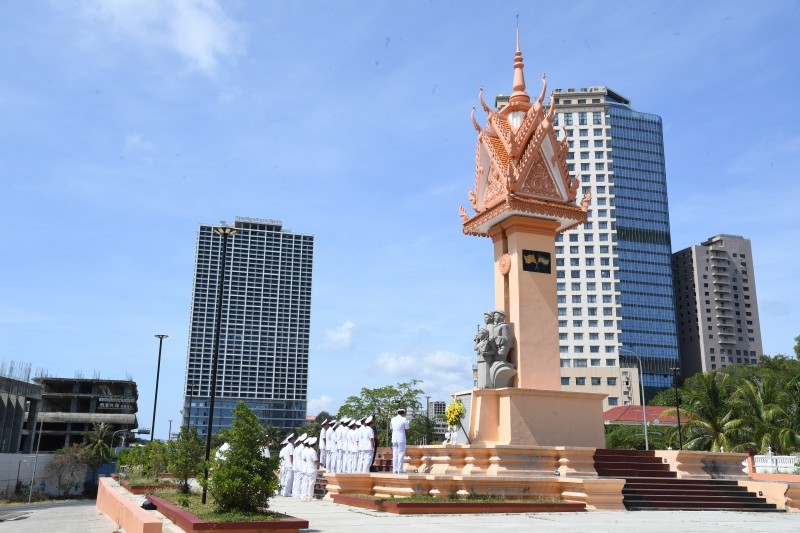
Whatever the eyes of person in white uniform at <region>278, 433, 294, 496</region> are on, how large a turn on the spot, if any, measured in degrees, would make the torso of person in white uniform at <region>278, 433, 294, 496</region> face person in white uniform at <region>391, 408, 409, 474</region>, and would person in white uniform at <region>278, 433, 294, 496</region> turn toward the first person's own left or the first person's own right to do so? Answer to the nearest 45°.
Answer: approximately 45° to the first person's own right

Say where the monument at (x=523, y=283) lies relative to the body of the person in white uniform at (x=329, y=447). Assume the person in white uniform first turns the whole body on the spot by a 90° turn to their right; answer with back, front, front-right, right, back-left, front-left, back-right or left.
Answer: front-left

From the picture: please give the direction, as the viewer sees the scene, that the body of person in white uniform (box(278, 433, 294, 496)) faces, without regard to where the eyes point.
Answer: to the viewer's right

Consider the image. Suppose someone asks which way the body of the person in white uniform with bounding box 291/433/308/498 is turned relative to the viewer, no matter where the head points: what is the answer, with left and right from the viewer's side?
facing to the right of the viewer

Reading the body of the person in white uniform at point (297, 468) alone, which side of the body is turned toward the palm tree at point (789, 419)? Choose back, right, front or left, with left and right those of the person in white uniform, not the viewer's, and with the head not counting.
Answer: front

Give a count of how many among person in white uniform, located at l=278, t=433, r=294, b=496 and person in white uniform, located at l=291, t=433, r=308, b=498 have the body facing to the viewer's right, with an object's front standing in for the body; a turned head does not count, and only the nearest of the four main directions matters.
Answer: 2

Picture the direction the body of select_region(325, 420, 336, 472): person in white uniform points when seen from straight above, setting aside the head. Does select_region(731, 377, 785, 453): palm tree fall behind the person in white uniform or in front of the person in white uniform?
in front

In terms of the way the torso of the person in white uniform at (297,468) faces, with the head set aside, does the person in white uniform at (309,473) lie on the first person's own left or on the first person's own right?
on the first person's own right

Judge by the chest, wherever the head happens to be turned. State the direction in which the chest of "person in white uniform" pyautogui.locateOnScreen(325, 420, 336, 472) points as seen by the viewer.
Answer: to the viewer's right

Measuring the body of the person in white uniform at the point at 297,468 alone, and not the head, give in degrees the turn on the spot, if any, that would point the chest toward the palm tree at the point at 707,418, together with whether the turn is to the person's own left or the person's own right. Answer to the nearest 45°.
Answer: approximately 45° to the person's own left

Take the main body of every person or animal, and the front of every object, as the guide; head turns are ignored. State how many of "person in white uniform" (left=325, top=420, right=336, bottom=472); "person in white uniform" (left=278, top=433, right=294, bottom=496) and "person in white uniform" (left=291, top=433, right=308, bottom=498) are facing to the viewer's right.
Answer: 3

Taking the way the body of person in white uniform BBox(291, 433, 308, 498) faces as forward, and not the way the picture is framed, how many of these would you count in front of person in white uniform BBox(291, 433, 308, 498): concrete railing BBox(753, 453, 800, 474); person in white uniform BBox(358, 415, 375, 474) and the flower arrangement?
3

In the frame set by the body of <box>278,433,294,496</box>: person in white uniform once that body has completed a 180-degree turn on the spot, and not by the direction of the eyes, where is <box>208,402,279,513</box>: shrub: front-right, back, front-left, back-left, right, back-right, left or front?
left

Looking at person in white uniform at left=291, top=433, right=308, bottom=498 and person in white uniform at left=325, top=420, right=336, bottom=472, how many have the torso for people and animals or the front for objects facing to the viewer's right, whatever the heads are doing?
2
